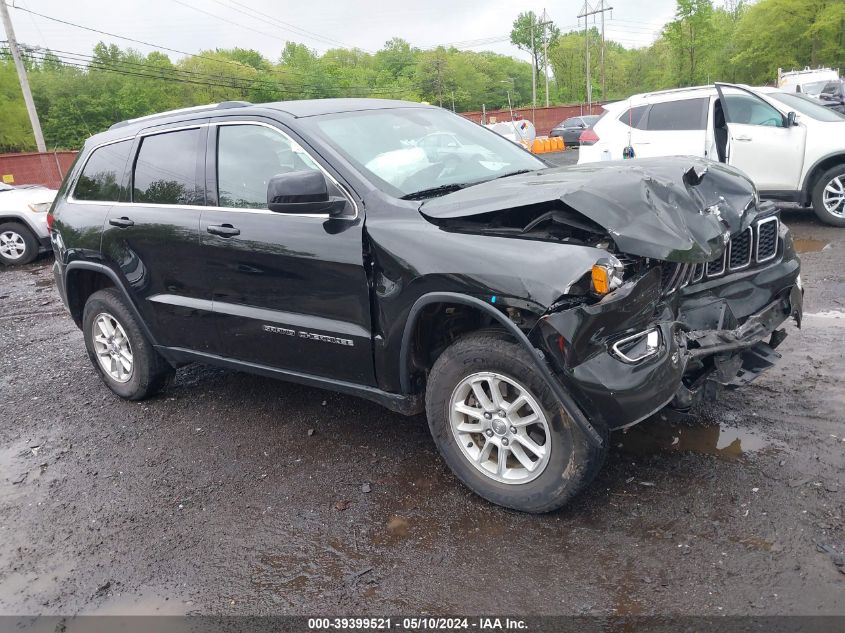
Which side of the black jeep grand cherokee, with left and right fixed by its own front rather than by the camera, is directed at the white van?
left

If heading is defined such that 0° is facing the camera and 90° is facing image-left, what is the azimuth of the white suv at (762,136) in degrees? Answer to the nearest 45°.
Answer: approximately 270°

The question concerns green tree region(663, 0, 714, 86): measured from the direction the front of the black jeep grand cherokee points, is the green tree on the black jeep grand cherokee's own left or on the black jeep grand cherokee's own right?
on the black jeep grand cherokee's own left

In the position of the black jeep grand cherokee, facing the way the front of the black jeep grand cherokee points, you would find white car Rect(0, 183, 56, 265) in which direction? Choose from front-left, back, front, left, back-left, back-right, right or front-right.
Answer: back

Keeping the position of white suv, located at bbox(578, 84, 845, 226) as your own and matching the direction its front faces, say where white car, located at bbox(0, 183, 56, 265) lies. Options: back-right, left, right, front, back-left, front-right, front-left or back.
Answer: back
